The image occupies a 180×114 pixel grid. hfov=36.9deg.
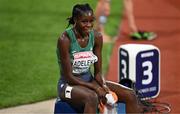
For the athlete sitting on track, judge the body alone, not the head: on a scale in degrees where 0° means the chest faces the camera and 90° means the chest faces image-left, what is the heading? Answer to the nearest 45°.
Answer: approximately 315°

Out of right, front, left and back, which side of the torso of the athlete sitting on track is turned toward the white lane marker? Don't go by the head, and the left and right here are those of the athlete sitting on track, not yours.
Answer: left
